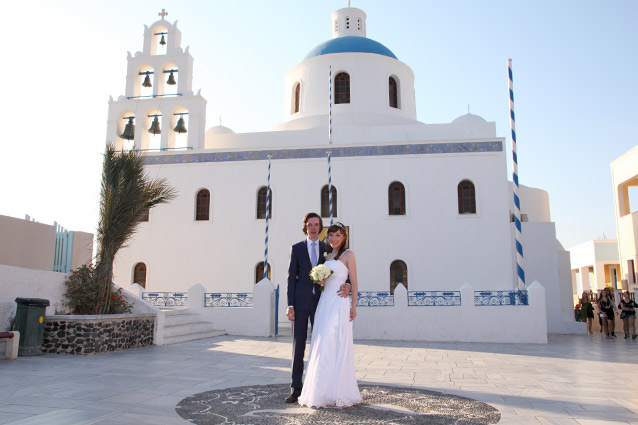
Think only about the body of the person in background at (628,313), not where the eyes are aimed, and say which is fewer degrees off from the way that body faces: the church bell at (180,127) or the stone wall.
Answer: the stone wall

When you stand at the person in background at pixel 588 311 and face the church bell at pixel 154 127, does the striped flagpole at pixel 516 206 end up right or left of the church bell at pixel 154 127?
left

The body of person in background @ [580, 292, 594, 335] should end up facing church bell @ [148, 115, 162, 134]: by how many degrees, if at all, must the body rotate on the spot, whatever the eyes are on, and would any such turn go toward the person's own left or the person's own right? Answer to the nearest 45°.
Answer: approximately 90° to the person's own right

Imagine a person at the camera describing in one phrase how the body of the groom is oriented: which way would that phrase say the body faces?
toward the camera

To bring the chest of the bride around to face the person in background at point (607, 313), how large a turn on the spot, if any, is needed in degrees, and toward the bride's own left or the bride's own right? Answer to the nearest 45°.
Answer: approximately 180°

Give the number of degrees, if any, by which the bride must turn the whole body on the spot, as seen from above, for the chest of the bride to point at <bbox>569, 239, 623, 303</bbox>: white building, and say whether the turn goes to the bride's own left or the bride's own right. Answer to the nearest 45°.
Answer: approximately 180°

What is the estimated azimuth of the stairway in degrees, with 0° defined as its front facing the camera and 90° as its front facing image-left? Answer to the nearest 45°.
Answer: approximately 315°

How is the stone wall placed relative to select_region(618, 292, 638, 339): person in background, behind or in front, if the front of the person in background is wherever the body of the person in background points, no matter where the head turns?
in front

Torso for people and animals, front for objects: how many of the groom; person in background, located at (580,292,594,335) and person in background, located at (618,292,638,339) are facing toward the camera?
3

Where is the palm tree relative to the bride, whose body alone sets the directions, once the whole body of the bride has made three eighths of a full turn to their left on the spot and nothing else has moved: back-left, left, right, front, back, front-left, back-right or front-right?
back-left

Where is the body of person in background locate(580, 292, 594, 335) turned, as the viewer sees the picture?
toward the camera

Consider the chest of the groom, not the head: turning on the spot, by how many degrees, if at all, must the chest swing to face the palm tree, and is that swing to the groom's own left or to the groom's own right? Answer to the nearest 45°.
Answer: approximately 135° to the groom's own right

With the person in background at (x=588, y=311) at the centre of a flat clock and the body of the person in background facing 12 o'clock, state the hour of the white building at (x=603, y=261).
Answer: The white building is roughly at 6 o'clock from the person in background.

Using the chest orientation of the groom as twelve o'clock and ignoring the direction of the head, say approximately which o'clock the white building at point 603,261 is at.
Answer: The white building is roughly at 7 o'clock from the groom.

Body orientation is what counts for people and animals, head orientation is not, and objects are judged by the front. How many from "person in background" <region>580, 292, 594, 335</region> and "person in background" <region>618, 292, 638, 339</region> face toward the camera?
2
